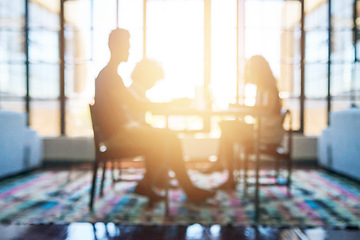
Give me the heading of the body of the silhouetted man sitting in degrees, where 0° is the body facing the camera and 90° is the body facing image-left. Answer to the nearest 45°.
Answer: approximately 270°

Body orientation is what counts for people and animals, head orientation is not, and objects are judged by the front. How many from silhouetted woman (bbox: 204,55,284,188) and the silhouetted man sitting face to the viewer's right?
1

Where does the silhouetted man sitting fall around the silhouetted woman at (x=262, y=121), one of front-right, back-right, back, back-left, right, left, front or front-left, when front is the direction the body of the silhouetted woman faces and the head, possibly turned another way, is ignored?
front-left

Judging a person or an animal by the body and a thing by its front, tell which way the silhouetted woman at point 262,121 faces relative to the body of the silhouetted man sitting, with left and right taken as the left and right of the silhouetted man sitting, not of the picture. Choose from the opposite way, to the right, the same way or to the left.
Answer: the opposite way

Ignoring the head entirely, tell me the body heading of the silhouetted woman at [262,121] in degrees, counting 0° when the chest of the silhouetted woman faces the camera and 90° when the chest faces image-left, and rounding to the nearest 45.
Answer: approximately 90°

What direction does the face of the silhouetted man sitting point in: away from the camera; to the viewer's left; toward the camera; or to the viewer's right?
to the viewer's right
